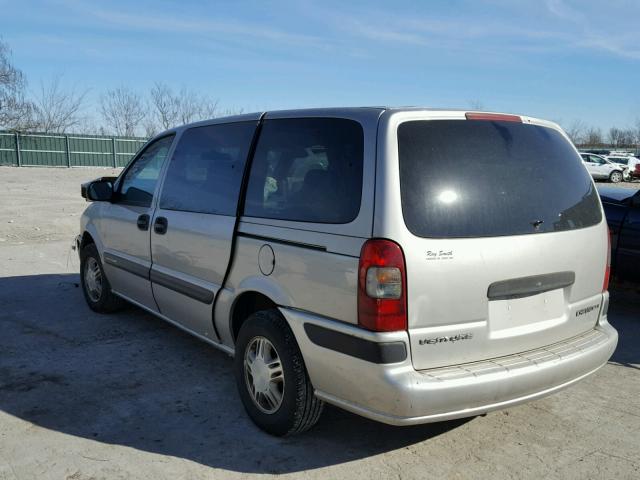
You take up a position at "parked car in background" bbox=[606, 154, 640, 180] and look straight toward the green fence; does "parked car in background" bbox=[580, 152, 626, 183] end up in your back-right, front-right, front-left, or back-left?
front-left

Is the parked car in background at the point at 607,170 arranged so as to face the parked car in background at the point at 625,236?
no

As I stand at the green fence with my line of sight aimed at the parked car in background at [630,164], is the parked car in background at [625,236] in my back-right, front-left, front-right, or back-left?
front-right

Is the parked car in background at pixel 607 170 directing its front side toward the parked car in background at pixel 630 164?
no

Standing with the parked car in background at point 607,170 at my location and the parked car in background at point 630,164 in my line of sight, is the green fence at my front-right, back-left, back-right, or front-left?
back-left
